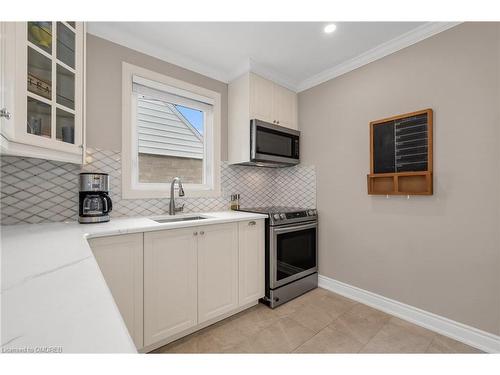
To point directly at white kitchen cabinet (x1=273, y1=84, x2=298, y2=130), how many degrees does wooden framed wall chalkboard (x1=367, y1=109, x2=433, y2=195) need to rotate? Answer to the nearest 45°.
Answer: approximately 45° to its right

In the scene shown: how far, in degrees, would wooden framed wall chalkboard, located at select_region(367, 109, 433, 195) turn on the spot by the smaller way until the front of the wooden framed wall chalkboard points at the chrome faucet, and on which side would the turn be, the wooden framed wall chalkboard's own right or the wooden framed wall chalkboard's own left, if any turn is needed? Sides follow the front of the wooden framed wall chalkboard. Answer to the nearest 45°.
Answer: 0° — it already faces it

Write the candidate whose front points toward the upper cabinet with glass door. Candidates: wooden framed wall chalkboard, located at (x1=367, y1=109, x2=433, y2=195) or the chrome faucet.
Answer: the wooden framed wall chalkboard

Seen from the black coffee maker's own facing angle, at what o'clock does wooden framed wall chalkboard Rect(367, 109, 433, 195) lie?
The wooden framed wall chalkboard is roughly at 10 o'clock from the black coffee maker.

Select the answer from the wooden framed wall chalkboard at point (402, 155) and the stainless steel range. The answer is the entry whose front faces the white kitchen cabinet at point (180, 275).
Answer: the wooden framed wall chalkboard
